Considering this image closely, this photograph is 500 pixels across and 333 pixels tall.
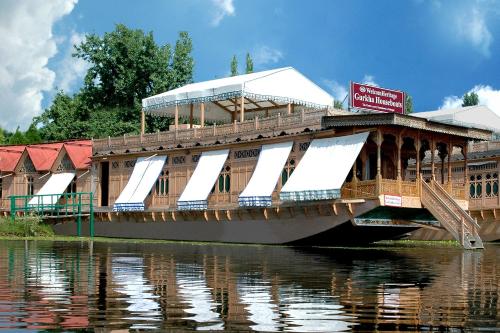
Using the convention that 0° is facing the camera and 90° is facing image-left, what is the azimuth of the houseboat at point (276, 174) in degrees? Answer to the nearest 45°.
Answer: approximately 315°
